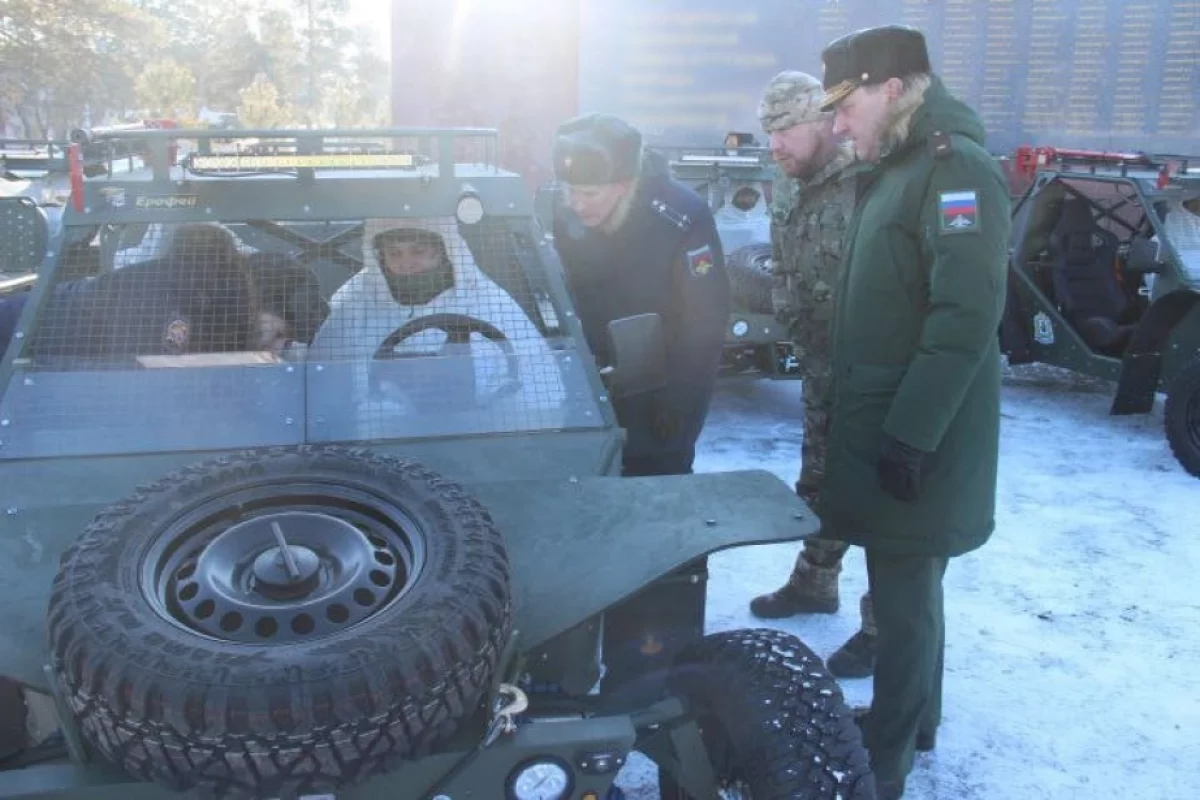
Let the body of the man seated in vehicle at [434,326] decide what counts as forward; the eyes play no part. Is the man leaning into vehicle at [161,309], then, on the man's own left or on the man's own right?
on the man's own right

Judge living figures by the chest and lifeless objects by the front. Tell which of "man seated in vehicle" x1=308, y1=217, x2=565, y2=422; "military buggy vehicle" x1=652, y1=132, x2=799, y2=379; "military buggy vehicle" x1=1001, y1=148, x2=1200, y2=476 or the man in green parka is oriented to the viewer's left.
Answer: the man in green parka

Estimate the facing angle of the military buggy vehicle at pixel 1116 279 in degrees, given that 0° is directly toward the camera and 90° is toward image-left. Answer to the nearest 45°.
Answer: approximately 315°

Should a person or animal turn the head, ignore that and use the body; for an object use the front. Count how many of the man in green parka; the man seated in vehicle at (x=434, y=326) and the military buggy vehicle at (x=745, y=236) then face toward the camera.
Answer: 2

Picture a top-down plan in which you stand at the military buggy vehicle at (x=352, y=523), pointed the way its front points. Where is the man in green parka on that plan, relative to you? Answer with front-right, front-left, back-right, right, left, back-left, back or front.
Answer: left

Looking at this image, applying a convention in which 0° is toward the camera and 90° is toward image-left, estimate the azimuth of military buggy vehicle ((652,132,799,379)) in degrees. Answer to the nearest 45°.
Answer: approximately 0°

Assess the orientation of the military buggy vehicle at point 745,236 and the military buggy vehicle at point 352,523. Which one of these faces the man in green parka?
the military buggy vehicle at point 745,236

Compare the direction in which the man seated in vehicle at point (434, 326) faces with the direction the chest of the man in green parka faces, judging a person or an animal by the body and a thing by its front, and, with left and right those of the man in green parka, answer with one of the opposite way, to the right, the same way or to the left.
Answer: to the left

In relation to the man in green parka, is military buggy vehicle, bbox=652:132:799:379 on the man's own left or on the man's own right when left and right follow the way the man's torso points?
on the man's own right

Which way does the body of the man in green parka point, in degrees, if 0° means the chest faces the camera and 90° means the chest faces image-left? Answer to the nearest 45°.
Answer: approximately 90°

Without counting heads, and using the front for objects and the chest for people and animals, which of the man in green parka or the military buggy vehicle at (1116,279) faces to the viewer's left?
the man in green parka
